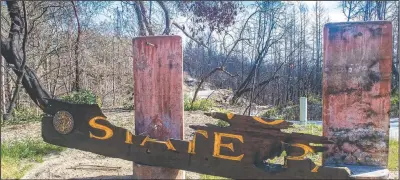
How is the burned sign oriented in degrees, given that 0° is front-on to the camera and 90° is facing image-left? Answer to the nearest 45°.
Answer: approximately 0°

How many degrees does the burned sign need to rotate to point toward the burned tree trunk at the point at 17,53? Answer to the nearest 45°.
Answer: approximately 135° to its right

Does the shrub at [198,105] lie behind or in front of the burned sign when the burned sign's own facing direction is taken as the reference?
behind
